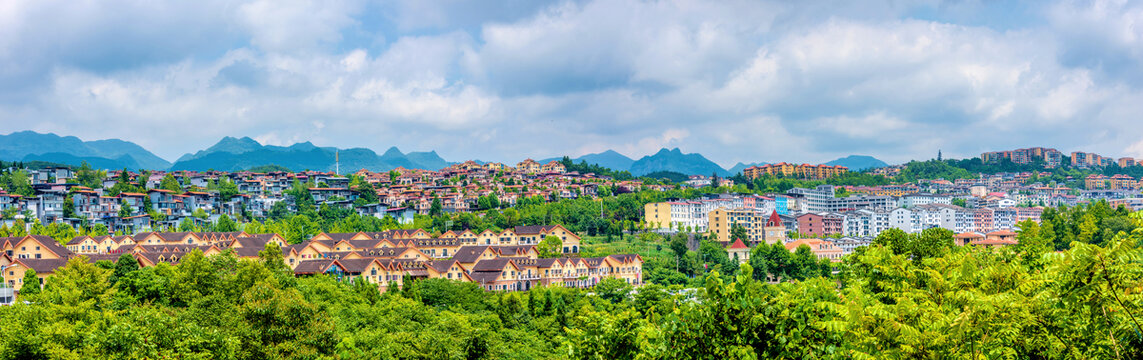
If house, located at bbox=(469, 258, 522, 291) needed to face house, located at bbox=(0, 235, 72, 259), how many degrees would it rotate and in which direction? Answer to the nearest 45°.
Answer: approximately 135° to its right

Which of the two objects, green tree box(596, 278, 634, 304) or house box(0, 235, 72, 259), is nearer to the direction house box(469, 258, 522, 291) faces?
the green tree

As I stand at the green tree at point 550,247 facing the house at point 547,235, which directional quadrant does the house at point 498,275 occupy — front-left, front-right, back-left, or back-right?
back-left

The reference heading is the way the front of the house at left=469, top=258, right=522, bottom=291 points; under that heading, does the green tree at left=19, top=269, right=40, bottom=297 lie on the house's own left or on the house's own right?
on the house's own right

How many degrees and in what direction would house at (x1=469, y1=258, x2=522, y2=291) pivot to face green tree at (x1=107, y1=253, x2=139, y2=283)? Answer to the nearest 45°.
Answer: approximately 135° to its right

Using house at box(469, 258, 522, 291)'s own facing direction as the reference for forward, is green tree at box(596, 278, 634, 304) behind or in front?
in front

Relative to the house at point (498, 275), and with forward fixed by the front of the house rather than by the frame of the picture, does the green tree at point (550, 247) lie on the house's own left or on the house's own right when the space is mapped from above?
on the house's own left

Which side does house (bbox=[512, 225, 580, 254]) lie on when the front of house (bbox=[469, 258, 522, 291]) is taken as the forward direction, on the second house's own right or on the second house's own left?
on the second house's own left

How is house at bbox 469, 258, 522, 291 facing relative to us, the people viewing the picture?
facing the viewer and to the right of the viewer

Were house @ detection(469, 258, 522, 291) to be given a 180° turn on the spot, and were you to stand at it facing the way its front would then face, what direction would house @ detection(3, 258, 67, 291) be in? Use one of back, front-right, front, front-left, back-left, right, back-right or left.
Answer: front-left
